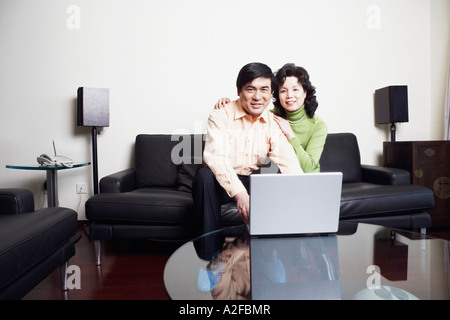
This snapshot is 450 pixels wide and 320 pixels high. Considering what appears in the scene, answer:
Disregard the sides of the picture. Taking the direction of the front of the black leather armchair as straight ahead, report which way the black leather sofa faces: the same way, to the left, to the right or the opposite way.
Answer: to the right

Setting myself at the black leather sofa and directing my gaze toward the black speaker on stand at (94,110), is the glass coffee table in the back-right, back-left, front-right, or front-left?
back-left
